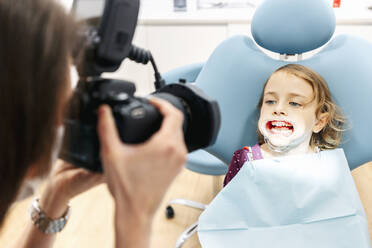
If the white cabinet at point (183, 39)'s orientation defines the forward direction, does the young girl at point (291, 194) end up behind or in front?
in front

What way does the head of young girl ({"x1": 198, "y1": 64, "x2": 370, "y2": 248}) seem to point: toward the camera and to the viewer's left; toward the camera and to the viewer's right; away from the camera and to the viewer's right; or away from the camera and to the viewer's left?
toward the camera and to the viewer's left

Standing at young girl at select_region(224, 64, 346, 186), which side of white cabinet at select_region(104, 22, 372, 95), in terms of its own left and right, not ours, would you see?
front

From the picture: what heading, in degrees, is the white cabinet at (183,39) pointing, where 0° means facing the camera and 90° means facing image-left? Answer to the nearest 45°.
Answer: approximately 0°

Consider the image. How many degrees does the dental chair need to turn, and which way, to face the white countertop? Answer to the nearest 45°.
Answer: approximately 180°

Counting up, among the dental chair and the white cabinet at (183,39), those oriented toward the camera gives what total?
2

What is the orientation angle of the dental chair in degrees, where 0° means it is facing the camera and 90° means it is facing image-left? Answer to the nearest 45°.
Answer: approximately 0°
